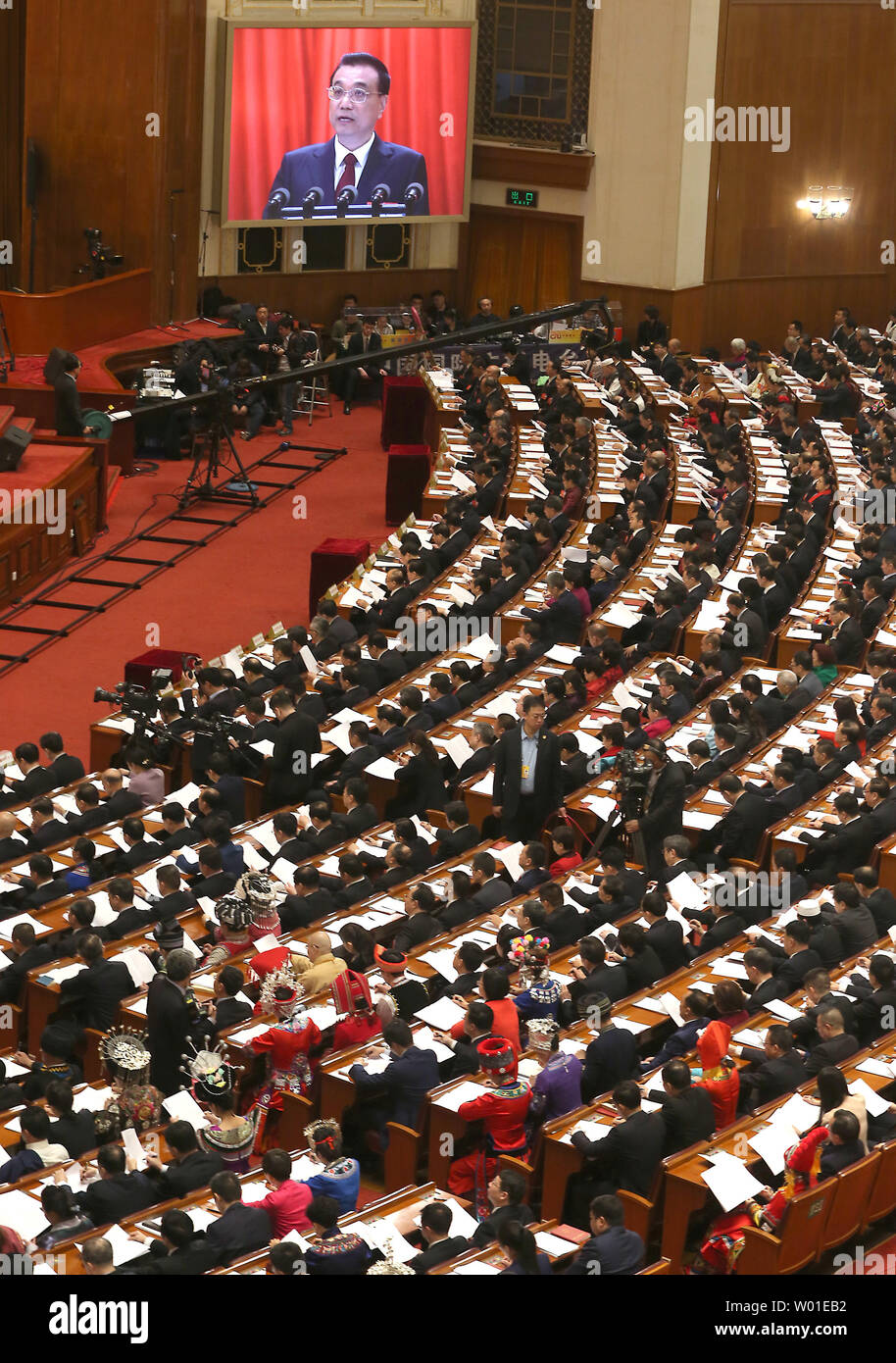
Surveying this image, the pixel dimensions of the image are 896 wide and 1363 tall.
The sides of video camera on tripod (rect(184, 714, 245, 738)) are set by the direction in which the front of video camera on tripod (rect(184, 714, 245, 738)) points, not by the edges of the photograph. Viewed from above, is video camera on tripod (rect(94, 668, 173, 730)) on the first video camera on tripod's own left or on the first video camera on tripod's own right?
on the first video camera on tripod's own right

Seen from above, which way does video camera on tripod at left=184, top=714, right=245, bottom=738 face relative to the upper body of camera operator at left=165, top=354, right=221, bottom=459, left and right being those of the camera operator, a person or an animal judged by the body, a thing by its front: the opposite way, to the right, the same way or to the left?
the opposite way

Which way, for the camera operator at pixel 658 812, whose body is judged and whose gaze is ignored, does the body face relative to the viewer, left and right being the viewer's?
facing to the left of the viewer

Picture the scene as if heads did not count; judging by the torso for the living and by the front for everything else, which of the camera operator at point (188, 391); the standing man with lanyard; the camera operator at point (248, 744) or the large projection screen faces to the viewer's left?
the camera operator at point (248, 744)

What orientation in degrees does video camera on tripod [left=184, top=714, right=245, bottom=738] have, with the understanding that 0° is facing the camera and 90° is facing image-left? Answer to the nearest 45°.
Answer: approximately 90°

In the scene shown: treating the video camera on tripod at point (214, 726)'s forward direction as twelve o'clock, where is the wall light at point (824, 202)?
The wall light is roughly at 4 o'clock from the video camera on tripod.

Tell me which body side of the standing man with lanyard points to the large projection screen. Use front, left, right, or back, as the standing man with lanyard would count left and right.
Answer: back

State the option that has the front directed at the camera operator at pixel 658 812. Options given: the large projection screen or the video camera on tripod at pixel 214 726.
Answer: the large projection screen

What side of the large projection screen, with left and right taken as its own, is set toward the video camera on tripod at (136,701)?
front
